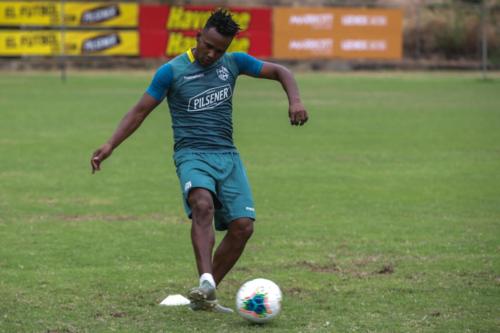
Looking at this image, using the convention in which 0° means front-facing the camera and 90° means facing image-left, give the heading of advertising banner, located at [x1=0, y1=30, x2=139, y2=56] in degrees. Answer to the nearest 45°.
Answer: approximately 0°

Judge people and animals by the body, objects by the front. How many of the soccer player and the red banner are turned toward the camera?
2

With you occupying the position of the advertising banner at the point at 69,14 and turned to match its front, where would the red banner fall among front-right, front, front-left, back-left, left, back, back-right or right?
left

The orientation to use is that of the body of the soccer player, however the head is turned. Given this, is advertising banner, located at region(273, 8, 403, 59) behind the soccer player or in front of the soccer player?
behind

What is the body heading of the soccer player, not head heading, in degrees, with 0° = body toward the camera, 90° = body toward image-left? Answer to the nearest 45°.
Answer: approximately 0°

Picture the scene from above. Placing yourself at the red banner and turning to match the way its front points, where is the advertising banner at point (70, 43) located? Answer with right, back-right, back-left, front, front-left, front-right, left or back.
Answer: right

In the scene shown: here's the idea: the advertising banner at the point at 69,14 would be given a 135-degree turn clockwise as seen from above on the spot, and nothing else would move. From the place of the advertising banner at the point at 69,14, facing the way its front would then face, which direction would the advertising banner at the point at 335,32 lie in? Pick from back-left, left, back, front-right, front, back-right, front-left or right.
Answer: back-right

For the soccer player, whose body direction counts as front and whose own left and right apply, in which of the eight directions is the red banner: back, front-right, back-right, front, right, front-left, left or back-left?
back
